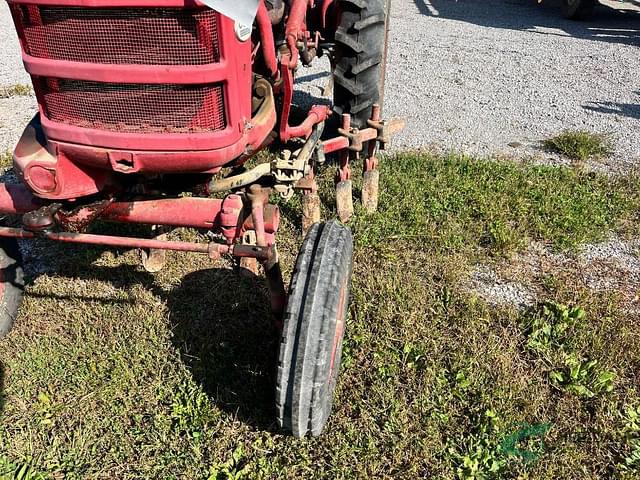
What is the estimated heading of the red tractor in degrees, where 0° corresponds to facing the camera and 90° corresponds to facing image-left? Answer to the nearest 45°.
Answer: approximately 45°
